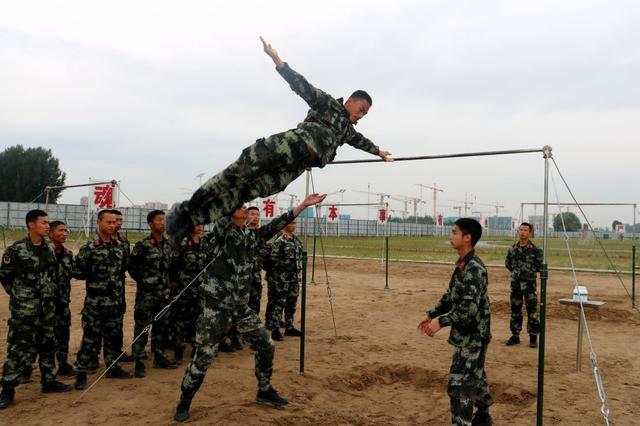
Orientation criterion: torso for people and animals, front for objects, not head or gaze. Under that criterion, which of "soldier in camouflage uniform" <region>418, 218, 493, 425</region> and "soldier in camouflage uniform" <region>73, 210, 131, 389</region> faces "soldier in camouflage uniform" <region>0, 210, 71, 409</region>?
"soldier in camouflage uniform" <region>418, 218, 493, 425</region>

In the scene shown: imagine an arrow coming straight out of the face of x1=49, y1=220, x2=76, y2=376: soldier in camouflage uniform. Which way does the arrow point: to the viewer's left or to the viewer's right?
to the viewer's right

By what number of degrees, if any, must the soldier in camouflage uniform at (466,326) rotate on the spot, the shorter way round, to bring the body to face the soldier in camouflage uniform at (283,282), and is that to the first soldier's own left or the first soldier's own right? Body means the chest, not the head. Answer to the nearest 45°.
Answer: approximately 45° to the first soldier's own right

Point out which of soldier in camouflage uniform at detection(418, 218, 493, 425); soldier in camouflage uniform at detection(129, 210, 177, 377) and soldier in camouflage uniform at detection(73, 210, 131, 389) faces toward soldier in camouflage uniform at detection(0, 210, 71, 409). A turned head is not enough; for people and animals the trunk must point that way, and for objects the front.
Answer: soldier in camouflage uniform at detection(418, 218, 493, 425)

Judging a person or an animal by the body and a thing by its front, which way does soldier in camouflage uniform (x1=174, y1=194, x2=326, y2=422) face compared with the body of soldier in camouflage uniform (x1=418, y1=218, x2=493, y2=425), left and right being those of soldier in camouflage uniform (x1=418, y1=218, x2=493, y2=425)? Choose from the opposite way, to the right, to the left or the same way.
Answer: the opposite way

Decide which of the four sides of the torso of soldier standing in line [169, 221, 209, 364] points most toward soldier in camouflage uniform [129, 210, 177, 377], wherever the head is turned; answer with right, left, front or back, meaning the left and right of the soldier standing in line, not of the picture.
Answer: right

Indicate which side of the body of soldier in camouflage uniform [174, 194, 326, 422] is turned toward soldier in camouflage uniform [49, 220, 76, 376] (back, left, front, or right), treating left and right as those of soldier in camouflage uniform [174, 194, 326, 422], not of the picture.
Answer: back

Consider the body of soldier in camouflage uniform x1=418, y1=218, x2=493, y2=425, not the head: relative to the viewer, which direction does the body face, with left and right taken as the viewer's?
facing to the left of the viewer

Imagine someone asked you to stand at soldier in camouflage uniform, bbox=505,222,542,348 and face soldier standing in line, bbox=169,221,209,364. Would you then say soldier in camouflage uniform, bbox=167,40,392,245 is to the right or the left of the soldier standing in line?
left

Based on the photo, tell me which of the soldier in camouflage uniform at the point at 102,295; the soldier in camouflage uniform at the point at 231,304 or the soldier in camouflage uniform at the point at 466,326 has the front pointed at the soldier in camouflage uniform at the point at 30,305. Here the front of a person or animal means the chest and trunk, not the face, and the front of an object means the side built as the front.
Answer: the soldier in camouflage uniform at the point at 466,326

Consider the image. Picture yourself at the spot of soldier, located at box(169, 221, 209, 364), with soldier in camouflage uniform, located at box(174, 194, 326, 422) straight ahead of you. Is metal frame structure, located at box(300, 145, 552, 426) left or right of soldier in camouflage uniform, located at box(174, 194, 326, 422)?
left

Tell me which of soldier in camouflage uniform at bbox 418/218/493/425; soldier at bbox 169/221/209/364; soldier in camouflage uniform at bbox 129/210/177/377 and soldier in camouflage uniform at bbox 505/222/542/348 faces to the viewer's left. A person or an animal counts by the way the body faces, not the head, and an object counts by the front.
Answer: soldier in camouflage uniform at bbox 418/218/493/425

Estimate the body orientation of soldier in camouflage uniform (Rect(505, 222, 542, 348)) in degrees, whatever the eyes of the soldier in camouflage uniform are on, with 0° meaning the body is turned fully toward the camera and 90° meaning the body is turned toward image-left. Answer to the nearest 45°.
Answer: approximately 0°

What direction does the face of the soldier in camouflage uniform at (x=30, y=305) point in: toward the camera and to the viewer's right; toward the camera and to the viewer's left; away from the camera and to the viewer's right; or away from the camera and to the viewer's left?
toward the camera and to the viewer's right

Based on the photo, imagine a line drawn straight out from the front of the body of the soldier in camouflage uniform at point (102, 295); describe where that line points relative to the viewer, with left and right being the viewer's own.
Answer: facing the viewer and to the right of the viewer
